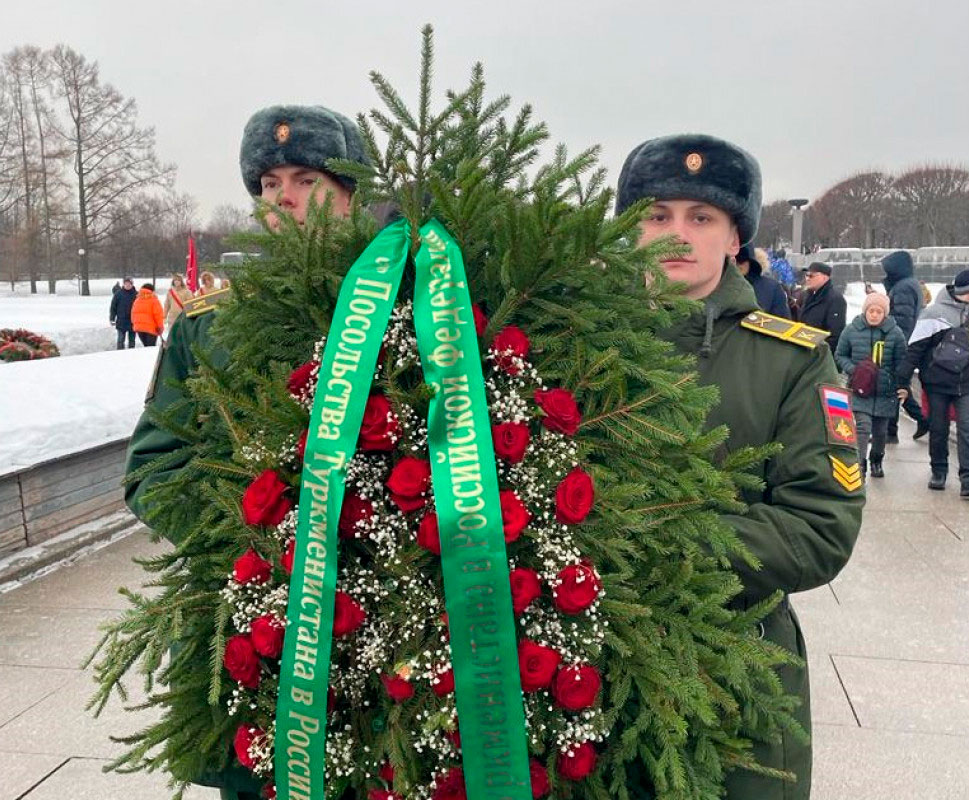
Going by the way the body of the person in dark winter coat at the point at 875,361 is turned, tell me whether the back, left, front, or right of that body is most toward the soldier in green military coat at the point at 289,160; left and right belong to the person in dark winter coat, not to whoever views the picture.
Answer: front

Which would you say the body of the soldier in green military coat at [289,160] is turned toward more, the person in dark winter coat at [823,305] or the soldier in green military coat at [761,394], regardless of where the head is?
the soldier in green military coat

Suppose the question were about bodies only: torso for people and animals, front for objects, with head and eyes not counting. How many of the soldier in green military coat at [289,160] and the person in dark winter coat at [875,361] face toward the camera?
2

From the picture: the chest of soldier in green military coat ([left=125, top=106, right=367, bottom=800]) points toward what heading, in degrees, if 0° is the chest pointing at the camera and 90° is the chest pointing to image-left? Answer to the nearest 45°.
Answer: approximately 0°

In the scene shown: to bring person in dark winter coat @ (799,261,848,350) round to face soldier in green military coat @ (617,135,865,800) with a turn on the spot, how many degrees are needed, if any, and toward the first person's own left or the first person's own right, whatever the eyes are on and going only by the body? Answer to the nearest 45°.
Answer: approximately 45° to the first person's own left
